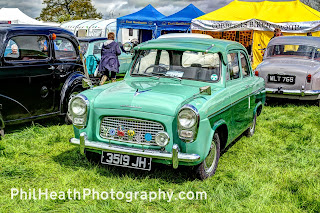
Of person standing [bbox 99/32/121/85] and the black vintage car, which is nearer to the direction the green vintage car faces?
the black vintage car

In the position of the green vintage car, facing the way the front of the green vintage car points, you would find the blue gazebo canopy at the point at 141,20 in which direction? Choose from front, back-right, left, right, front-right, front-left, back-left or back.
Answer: back-right

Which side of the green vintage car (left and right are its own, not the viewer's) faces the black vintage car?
right

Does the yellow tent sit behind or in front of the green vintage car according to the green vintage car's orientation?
behind

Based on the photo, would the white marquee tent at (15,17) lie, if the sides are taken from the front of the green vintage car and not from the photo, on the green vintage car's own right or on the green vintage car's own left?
on the green vintage car's own right

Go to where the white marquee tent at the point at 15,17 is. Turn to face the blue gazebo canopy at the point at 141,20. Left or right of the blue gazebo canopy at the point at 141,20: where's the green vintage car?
right

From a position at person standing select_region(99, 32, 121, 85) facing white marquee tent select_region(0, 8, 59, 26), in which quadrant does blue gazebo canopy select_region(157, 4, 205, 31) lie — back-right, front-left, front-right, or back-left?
front-right

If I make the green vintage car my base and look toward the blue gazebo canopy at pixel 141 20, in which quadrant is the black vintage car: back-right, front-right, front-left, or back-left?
front-left

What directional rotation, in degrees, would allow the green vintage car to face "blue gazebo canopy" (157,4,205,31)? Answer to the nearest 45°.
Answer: approximately 135° to its right

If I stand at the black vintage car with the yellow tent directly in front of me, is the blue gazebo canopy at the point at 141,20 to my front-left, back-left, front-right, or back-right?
front-left

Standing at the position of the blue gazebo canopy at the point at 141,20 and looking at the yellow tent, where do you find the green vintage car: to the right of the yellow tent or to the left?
right

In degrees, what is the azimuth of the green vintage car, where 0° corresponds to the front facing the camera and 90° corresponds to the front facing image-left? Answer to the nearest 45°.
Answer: approximately 45°

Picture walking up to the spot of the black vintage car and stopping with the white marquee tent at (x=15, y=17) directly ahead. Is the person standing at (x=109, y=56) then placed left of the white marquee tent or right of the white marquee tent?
right

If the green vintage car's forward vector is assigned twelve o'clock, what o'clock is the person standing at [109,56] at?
The person standing is roughly at 4 o'clock from the green vintage car.
